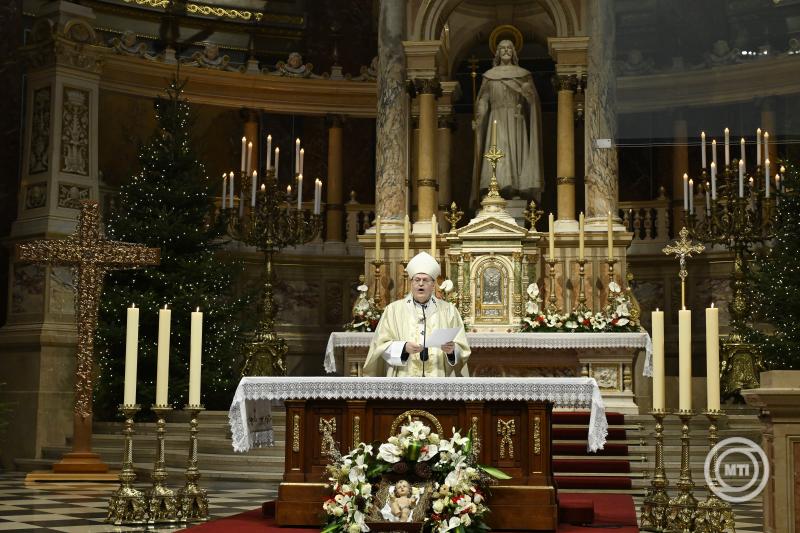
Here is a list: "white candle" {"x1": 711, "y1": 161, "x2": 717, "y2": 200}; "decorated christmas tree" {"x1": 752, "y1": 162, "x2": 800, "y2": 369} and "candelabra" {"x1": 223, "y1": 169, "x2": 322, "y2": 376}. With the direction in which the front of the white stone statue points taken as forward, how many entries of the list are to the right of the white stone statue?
1

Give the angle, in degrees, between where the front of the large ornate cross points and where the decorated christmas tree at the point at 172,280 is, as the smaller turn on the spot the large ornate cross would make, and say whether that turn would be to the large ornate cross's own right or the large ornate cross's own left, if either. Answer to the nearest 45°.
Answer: approximately 135° to the large ornate cross's own left

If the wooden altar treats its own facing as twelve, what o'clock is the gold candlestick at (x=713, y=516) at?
The gold candlestick is roughly at 9 o'clock from the wooden altar.

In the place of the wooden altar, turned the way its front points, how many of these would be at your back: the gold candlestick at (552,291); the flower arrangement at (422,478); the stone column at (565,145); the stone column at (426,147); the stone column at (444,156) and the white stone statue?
5

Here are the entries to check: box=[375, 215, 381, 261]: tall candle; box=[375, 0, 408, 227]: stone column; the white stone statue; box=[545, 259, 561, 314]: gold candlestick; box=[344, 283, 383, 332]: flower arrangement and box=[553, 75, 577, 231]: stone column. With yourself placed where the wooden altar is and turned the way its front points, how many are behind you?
6

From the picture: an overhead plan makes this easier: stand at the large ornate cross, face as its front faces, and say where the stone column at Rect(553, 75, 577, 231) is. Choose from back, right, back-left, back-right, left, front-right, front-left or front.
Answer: left

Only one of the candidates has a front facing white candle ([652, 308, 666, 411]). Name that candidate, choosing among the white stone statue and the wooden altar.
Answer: the white stone statue

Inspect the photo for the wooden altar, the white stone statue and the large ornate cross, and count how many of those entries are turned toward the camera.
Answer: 3

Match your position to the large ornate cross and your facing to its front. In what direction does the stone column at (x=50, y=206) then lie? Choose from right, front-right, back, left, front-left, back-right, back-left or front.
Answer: back

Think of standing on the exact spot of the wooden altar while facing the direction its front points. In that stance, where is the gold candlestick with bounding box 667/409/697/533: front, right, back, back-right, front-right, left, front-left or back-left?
left

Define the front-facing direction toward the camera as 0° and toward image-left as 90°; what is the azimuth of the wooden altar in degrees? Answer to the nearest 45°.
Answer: approximately 0°

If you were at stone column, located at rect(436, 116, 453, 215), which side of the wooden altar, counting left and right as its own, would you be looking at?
back

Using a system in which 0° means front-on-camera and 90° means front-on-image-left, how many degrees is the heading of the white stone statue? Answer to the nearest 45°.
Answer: approximately 0°

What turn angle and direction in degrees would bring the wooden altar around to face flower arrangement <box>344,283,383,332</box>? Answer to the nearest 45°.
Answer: approximately 180°
